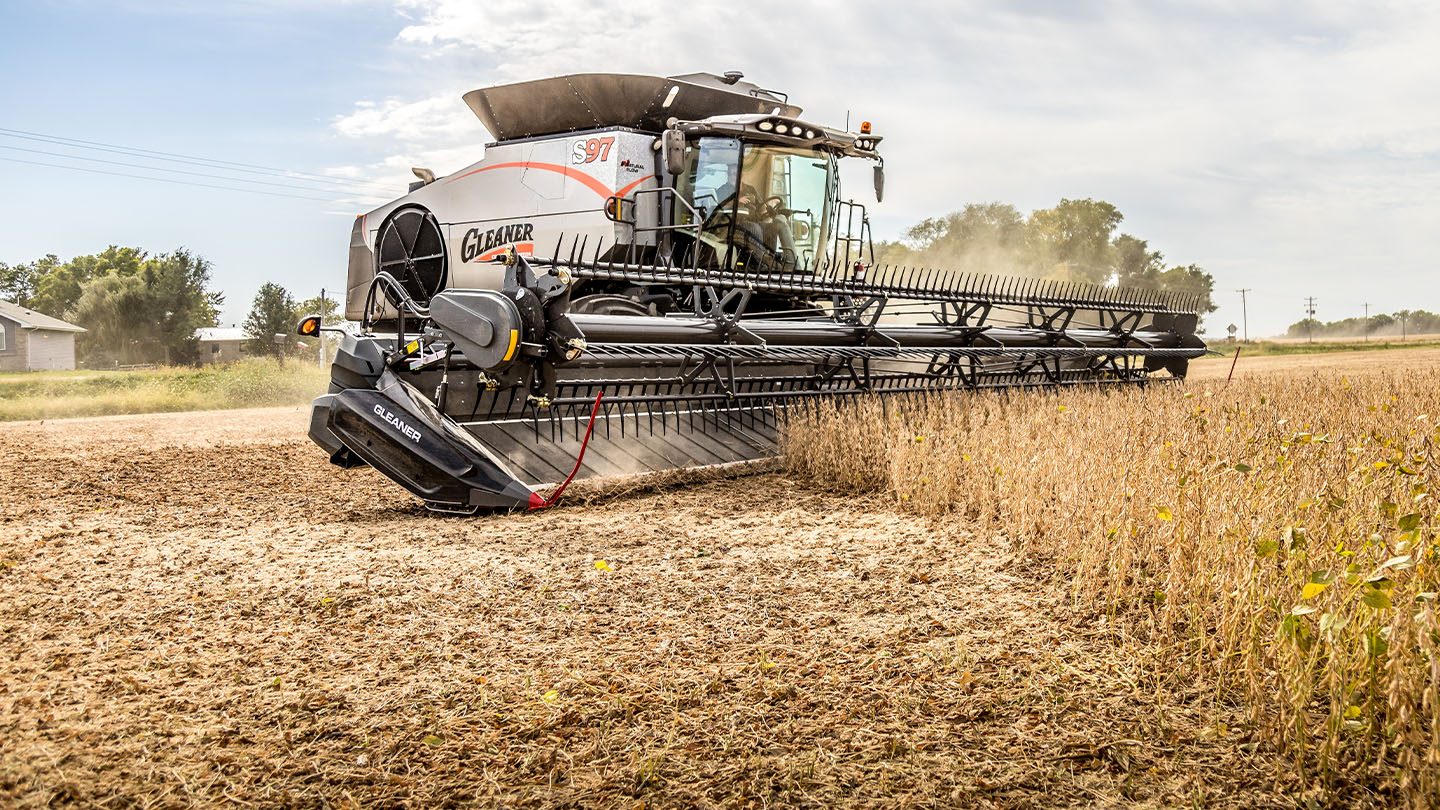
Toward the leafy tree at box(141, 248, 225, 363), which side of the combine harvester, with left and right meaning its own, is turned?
back

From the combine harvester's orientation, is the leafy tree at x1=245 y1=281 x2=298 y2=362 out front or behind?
behind

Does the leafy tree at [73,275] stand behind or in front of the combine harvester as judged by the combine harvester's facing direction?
behind

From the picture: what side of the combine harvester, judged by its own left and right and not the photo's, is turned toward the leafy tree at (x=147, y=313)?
back

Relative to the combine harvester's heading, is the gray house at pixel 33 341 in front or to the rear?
to the rear

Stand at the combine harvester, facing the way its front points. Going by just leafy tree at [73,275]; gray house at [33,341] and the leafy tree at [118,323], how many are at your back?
3
